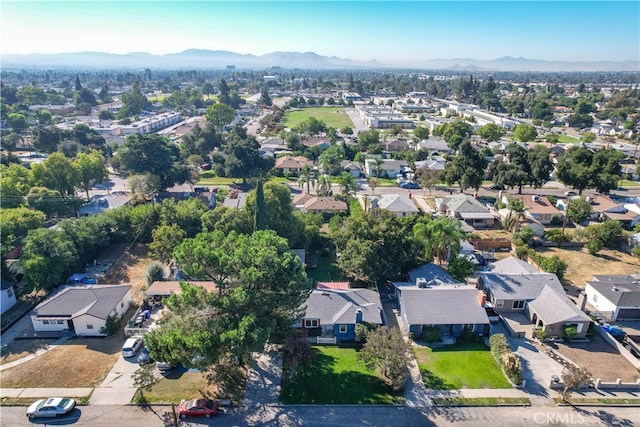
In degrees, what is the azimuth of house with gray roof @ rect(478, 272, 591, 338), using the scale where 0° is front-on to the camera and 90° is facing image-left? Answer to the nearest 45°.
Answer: approximately 0°

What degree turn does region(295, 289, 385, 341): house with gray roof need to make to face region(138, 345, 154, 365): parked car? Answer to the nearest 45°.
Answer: approximately 90° to its right

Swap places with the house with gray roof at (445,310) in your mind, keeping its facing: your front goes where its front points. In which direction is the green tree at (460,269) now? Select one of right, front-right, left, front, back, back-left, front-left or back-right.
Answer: back

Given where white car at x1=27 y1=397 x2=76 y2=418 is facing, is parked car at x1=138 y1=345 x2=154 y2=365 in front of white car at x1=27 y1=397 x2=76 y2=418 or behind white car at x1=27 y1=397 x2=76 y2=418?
behind

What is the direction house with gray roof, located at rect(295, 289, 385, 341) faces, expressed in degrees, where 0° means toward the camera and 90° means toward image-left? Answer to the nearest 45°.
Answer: approximately 0°

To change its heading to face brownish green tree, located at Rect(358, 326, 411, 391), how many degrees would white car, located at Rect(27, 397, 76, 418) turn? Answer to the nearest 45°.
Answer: approximately 135° to its left

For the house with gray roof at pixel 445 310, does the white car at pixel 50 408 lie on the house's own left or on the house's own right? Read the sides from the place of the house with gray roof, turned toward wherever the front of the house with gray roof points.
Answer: on the house's own right

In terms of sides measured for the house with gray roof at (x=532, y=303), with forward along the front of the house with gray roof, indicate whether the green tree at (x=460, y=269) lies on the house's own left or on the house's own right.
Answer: on the house's own right

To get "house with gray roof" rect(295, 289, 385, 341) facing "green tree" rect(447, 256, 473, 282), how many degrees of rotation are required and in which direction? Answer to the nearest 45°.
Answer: approximately 135° to its left

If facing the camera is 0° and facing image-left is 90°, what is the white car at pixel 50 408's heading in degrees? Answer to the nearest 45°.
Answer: approximately 90°
